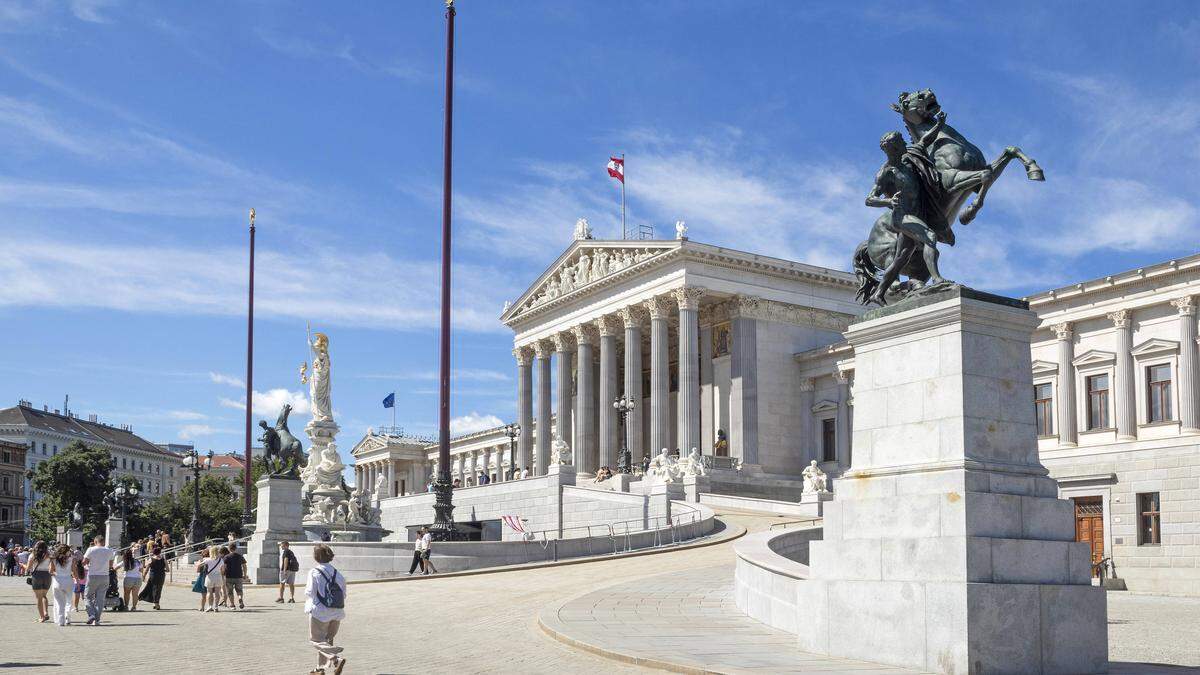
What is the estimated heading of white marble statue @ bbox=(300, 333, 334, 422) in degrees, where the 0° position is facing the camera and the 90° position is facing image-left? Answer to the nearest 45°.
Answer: approximately 90°

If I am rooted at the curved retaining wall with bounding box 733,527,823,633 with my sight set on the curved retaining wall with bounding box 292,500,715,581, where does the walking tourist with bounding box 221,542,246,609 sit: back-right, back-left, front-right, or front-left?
front-left

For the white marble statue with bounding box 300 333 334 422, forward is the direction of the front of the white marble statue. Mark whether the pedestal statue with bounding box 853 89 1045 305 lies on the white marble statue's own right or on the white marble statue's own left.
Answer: on the white marble statue's own left

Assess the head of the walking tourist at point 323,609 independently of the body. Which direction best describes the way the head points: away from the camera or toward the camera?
away from the camera
